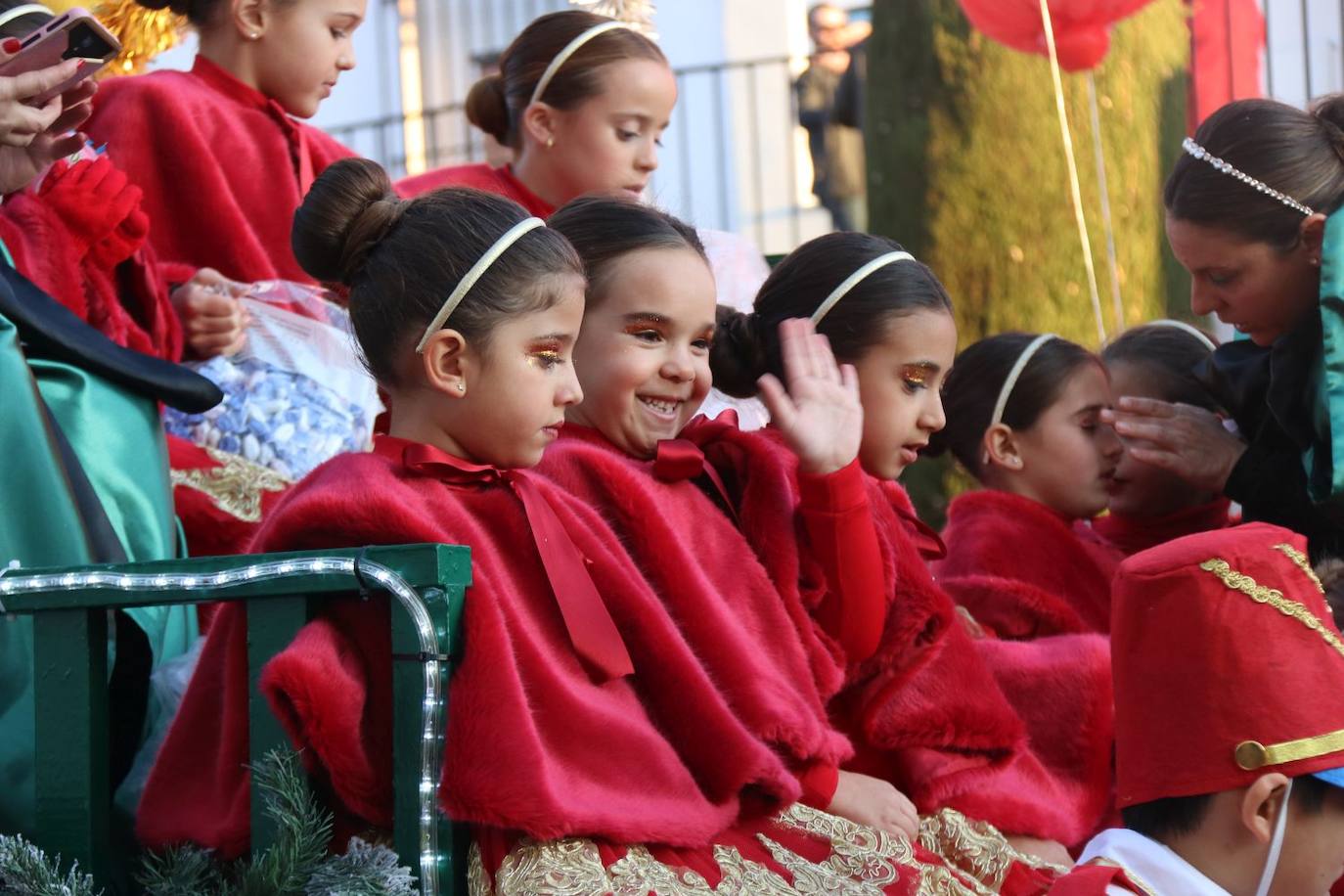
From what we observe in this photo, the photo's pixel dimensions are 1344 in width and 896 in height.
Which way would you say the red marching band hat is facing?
to the viewer's right

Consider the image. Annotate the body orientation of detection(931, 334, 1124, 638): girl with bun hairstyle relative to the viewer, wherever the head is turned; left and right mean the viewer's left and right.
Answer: facing to the right of the viewer

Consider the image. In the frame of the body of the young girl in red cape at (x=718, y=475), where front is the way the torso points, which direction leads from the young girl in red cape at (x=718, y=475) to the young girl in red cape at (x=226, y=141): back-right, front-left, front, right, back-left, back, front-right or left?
back

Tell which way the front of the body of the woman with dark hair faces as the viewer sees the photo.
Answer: to the viewer's left

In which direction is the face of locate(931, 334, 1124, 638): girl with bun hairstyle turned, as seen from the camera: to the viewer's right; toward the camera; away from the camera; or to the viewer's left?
to the viewer's right

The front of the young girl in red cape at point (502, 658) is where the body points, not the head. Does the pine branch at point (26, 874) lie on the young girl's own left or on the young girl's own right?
on the young girl's own right

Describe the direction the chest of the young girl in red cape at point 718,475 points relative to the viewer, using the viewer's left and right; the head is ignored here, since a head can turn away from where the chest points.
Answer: facing the viewer and to the right of the viewer

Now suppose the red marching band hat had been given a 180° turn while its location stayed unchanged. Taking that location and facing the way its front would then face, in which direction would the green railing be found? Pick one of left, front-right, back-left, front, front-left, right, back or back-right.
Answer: front

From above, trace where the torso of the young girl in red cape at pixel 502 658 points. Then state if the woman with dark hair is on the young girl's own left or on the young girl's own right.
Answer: on the young girl's own left

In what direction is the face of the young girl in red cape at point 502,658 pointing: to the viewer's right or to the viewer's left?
to the viewer's right
